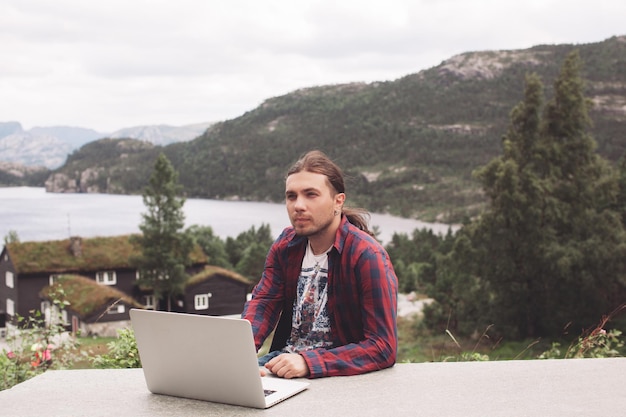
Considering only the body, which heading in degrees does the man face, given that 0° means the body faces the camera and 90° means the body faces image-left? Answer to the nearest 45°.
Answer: approximately 45°

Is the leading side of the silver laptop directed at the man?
yes

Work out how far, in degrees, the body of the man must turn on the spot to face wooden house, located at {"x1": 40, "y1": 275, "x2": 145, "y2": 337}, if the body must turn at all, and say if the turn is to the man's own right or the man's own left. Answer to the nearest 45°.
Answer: approximately 135° to the man's own right

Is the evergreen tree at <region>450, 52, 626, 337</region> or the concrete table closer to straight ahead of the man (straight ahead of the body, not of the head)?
the concrete table

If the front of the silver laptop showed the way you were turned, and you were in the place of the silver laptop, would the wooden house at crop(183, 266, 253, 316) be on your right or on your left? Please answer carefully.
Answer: on your left

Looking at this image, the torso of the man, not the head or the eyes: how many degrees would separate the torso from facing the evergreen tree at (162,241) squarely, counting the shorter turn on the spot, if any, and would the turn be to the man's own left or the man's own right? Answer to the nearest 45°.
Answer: approximately 135° to the man's own right

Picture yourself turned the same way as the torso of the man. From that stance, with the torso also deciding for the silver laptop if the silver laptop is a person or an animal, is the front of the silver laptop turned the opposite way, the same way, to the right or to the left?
the opposite way

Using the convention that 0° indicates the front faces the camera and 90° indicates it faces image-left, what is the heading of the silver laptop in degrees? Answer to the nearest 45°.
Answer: approximately 225°

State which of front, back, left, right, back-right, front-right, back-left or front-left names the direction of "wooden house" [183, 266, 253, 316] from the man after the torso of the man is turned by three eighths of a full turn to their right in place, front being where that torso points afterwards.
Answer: front

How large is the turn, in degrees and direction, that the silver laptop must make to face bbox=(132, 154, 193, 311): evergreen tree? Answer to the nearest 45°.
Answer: approximately 45° to its left

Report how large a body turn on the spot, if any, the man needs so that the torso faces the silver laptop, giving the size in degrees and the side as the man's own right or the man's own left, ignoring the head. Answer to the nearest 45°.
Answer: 0° — they already face it
